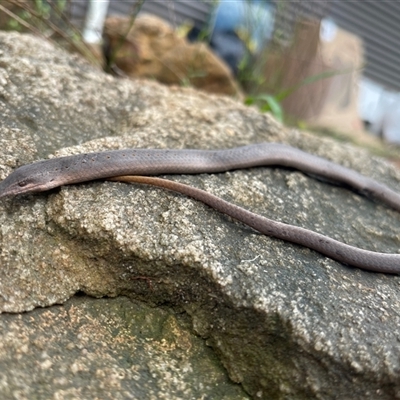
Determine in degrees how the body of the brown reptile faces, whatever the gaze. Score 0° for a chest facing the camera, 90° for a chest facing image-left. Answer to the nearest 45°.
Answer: approximately 90°
